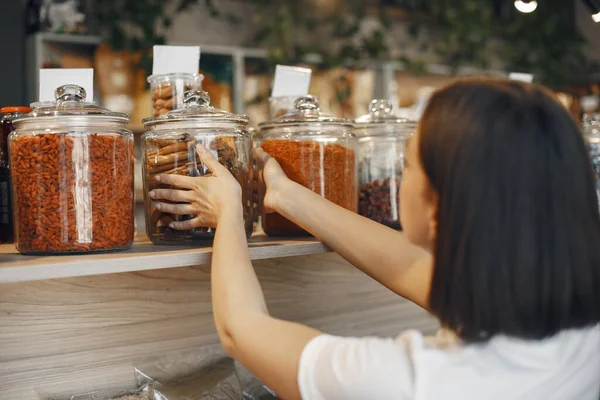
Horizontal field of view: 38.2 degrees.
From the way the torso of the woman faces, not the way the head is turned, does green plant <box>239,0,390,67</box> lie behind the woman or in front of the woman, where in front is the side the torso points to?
in front

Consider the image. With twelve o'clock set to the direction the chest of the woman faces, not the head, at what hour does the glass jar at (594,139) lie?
The glass jar is roughly at 2 o'clock from the woman.

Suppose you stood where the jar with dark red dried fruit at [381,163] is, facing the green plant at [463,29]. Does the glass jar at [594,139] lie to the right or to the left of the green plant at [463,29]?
right

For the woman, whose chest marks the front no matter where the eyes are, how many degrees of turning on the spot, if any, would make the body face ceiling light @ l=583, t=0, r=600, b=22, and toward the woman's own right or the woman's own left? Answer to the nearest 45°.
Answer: approximately 45° to the woman's own right

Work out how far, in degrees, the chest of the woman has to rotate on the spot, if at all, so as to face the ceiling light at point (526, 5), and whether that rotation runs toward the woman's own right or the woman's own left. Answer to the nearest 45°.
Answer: approximately 45° to the woman's own right

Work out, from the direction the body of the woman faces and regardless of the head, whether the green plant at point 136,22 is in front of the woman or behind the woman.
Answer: in front

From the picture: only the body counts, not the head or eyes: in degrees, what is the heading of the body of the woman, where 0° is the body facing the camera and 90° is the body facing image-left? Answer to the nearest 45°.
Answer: approximately 135°

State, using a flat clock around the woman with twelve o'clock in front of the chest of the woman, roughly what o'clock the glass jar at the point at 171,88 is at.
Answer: The glass jar is roughly at 12 o'clock from the woman.

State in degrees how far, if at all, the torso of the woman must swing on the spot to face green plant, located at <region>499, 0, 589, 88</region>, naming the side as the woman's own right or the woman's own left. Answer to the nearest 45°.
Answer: approximately 45° to the woman's own right

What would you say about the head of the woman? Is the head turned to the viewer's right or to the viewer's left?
to the viewer's left

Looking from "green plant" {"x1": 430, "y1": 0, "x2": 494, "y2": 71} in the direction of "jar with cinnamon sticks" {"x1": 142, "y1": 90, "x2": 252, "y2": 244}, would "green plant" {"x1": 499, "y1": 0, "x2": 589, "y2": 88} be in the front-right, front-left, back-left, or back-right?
back-left

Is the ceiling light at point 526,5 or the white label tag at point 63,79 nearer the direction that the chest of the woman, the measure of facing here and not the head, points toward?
the white label tag
